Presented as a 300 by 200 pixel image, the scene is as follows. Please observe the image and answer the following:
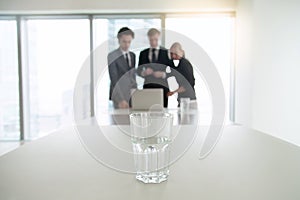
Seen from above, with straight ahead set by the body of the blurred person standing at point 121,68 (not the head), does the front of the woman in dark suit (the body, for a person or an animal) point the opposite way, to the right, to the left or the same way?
to the right

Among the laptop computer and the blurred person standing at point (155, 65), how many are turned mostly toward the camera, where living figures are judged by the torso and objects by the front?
1

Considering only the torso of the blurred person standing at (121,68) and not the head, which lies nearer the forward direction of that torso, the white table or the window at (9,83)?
the white table

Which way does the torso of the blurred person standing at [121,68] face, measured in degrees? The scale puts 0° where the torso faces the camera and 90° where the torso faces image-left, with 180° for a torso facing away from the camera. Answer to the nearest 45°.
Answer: approximately 315°

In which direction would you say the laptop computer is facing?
away from the camera

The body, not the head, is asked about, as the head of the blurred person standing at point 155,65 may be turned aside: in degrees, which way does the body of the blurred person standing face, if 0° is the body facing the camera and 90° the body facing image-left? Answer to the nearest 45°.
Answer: approximately 0°

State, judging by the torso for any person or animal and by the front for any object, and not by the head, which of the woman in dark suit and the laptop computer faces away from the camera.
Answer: the laptop computer
